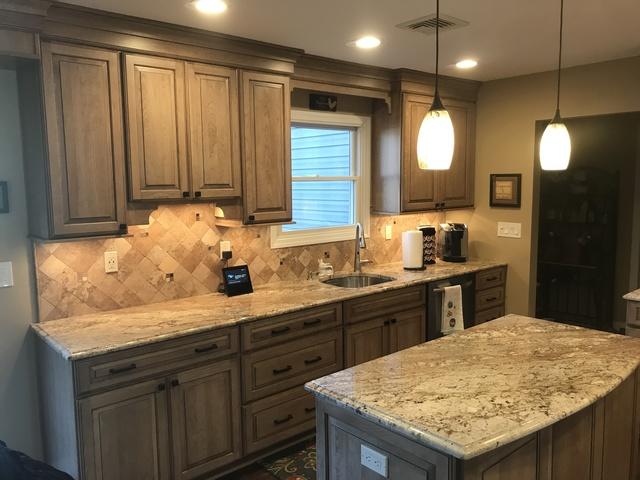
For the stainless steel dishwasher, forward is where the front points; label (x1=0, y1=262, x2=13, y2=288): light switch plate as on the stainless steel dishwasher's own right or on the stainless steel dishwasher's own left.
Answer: on the stainless steel dishwasher's own right

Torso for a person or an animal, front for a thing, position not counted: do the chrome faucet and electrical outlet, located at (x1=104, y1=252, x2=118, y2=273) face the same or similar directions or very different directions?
same or similar directions

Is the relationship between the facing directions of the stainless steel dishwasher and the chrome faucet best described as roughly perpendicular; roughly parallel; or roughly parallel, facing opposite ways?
roughly parallel

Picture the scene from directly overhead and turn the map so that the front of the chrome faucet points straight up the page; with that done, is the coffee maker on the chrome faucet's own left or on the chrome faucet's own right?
on the chrome faucet's own left

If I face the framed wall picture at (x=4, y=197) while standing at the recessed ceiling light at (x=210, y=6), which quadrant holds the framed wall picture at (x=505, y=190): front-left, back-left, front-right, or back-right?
back-right

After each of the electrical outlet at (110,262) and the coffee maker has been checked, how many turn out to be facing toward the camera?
2

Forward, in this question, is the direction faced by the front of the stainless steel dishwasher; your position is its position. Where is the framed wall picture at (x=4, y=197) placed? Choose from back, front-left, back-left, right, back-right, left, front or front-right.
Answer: right

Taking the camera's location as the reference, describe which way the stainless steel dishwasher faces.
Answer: facing the viewer and to the right of the viewer

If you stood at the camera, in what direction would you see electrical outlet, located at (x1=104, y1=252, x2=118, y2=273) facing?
facing the viewer
